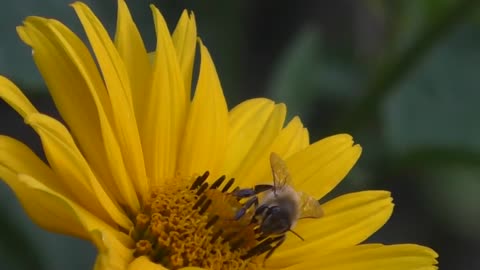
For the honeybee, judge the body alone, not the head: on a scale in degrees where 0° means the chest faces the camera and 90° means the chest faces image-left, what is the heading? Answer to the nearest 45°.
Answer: approximately 45°
